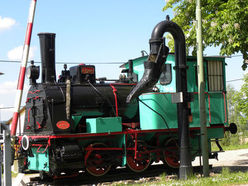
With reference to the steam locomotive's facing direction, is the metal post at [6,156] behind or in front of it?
in front

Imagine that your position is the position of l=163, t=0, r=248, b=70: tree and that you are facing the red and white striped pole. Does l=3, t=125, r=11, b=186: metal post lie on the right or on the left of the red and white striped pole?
left

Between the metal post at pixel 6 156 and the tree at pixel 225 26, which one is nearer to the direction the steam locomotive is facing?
the metal post

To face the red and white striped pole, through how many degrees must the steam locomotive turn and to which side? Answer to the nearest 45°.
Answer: approximately 45° to its right

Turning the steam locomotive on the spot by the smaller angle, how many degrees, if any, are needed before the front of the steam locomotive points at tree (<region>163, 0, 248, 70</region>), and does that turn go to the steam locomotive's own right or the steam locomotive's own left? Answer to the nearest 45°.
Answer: approximately 135° to the steam locomotive's own right

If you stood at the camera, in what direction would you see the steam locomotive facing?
facing the viewer and to the left of the viewer
